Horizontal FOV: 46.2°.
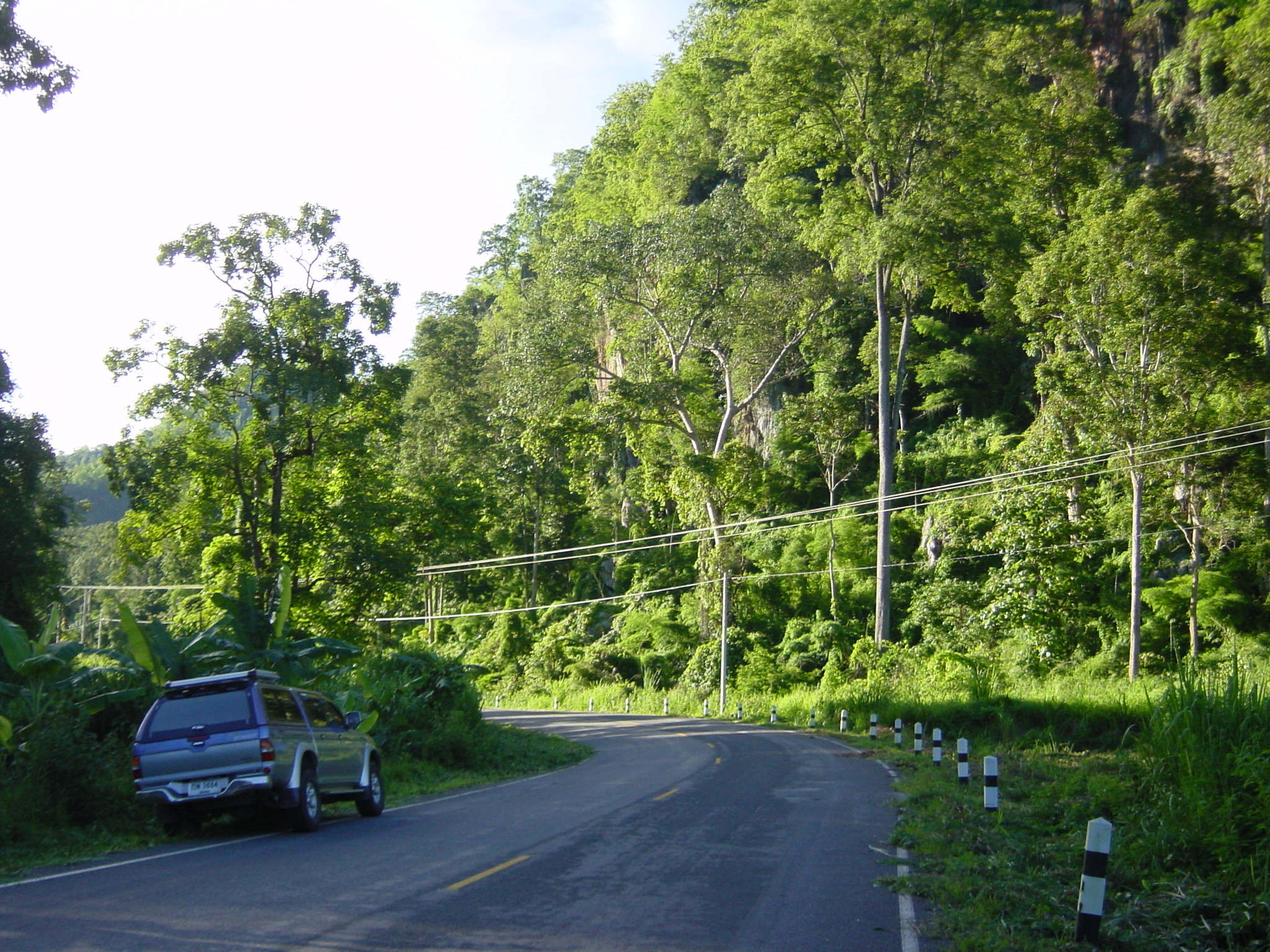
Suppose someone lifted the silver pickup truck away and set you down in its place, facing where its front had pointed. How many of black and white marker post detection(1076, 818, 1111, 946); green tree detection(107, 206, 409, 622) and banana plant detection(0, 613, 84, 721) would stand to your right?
1

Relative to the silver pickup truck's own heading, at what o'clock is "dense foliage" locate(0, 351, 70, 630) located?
The dense foliage is roughly at 10 o'clock from the silver pickup truck.

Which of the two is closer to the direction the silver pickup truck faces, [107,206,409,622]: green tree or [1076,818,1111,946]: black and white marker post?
the green tree

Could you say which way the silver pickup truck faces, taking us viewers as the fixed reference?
facing away from the viewer and to the right of the viewer

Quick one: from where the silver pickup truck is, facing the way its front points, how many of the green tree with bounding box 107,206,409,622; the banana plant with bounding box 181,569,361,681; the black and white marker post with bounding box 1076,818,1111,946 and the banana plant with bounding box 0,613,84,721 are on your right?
1

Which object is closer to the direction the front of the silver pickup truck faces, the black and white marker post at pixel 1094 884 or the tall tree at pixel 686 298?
the tall tree

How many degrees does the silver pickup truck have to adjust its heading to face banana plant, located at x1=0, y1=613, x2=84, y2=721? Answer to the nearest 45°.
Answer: approximately 90° to its left

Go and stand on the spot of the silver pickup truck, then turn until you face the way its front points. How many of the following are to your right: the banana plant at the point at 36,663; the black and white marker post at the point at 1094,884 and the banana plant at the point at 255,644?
1

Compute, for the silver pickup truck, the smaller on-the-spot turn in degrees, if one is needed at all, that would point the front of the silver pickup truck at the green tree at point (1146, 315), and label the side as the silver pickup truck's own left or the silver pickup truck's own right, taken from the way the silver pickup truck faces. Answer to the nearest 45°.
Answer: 0° — it already faces it

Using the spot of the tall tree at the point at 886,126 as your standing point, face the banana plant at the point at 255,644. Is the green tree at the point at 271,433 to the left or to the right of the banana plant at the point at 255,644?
right

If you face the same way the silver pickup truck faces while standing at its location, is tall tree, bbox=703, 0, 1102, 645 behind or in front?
in front

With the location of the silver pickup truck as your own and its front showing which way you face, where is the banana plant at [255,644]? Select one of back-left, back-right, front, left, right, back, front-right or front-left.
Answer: front-left

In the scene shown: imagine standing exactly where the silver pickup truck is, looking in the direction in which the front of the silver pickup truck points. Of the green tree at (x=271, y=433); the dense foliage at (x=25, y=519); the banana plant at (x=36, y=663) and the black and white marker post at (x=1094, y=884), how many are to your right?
1

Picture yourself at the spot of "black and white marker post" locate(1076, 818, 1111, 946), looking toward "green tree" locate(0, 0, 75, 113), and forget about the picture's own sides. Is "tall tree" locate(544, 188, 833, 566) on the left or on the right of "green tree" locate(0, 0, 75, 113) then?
right
